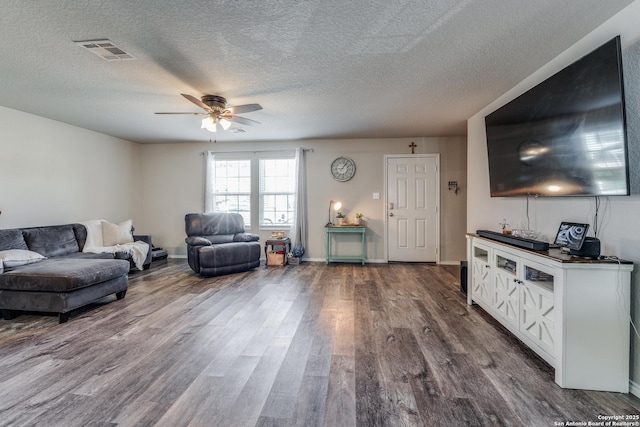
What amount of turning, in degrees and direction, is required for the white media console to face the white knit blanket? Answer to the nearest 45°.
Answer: approximately 45° to its right

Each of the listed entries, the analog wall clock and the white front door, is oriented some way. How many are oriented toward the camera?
2

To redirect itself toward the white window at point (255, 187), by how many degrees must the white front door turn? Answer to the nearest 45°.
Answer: approximately 90° to its right

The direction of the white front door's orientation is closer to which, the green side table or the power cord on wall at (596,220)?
the power cord on wall

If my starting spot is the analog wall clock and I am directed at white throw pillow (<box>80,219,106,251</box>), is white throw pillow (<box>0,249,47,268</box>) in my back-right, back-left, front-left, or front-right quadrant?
front-left

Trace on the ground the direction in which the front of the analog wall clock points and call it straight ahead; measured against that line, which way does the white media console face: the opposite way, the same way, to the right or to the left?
to the right

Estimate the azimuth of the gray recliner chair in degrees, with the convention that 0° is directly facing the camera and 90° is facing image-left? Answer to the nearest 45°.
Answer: approximately 315°

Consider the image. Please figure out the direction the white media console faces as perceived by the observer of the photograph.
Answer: facing the viewer and to the left of the viewer

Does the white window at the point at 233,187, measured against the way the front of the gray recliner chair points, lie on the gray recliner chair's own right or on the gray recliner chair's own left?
on the gray recliner chair's own left

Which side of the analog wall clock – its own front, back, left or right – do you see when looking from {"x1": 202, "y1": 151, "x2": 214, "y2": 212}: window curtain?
right

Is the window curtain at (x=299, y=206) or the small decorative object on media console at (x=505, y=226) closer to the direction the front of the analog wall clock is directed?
the small decorative object on media console

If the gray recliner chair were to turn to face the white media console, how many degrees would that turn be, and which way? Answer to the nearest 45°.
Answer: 0° — it already faces it

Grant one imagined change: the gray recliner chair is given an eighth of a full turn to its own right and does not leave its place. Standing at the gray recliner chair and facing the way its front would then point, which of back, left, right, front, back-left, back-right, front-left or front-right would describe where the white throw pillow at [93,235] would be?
right

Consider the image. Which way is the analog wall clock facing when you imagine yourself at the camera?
facing the viewer
